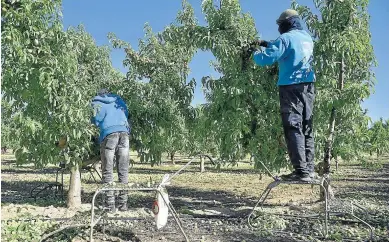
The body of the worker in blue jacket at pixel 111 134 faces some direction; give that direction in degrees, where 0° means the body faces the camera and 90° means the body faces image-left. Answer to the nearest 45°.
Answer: approximately 135°

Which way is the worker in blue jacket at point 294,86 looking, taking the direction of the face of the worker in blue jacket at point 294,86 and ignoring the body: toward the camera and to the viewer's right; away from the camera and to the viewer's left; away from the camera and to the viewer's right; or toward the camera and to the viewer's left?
away from the camera and to the viewer's left

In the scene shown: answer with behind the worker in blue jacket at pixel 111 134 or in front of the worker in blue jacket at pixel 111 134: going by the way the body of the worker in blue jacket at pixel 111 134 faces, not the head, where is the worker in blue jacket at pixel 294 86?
behind
